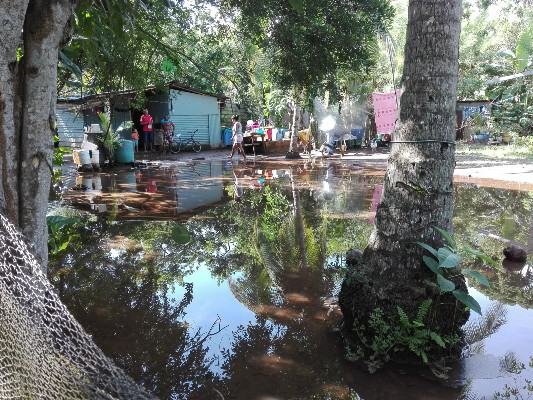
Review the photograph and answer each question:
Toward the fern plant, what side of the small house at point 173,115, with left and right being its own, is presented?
front

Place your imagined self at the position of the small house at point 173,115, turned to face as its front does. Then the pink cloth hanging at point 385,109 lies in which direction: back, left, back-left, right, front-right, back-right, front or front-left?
front-left

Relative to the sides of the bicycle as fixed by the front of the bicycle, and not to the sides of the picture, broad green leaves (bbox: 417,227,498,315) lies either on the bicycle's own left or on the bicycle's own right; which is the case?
on the bicycle's own right

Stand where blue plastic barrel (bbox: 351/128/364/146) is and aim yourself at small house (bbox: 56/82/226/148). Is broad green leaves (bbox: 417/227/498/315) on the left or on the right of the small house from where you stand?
left

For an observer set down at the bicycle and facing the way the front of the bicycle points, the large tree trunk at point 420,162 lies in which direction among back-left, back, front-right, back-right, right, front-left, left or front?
right

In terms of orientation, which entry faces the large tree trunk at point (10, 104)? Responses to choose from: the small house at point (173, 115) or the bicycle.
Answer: the small house

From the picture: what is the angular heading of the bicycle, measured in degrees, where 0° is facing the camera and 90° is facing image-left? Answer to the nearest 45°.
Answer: approximately 270°

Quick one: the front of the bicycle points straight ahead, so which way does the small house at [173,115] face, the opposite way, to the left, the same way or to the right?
to the right

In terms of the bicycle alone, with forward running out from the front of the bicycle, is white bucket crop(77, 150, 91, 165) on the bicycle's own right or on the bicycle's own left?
on the bicycle's own right

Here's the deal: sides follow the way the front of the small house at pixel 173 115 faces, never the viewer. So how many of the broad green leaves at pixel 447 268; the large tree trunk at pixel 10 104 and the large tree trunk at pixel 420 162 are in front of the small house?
3

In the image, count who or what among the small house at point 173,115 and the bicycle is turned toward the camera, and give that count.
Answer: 1
